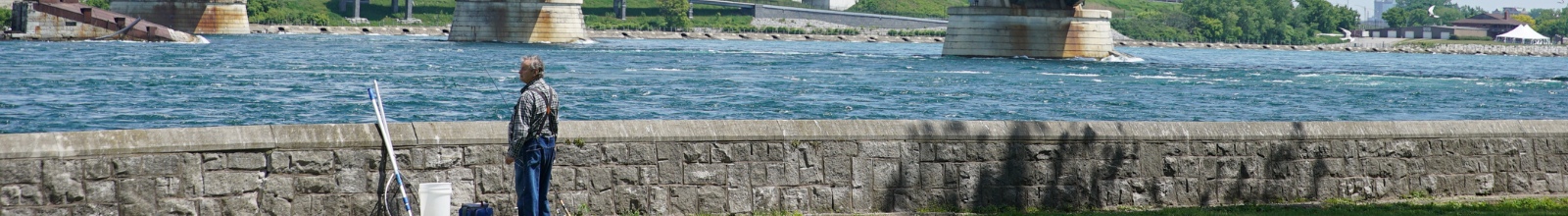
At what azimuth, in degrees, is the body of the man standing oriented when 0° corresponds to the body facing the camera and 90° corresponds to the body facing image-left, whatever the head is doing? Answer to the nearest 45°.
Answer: approximately 135°
